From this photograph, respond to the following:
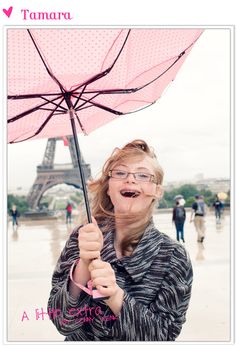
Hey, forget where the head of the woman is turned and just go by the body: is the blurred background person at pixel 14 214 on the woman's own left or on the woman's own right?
on the woman's own right

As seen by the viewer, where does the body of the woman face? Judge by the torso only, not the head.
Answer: toward the camera

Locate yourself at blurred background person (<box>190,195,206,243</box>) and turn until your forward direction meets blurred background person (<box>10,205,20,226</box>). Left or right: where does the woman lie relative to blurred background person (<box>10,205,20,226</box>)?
left

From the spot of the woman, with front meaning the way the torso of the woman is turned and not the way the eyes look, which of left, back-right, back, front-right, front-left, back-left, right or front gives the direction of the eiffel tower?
back-right

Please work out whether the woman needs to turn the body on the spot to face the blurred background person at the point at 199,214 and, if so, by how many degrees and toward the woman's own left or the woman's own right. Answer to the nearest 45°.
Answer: approximately 135° to the woman's own left
